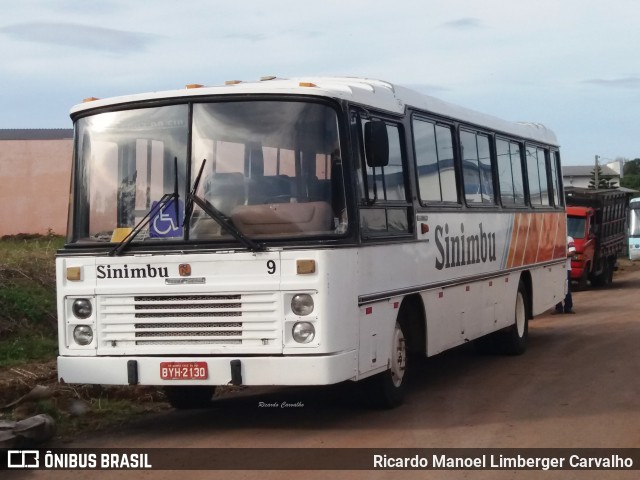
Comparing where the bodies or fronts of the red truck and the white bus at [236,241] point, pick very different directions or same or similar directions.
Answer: same or similar directions

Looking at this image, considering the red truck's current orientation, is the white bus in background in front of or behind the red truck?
behind

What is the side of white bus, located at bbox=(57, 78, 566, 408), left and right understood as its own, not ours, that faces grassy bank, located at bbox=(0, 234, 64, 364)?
right

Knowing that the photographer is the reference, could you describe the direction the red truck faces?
facing the viewer and to the left of the viewer

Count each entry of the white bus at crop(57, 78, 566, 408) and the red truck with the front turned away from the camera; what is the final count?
0
